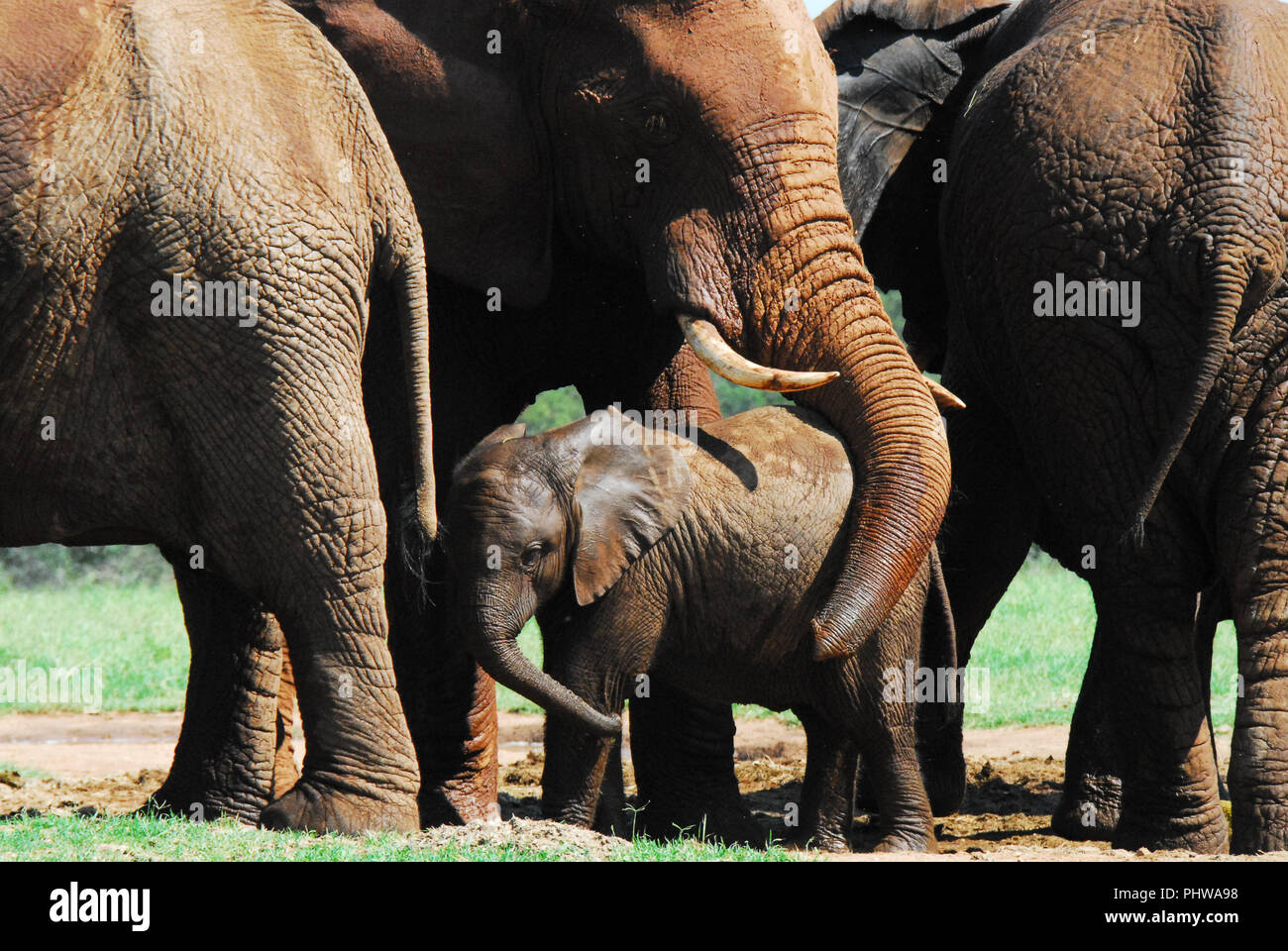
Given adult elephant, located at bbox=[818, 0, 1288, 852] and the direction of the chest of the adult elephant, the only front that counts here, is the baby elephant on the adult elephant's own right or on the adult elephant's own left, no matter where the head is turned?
on the adult elephant's own left

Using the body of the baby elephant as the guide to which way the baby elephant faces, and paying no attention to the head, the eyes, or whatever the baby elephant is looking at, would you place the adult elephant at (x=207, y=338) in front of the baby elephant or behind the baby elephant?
in front

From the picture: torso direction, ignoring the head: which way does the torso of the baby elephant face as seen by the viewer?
to the viewer's left

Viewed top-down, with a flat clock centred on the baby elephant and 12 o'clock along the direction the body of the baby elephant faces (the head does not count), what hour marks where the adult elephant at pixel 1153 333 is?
The adult elephant is roughly at 6 o'clock from the baby elephant.

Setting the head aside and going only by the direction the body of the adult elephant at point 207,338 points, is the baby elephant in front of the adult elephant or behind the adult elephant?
behind

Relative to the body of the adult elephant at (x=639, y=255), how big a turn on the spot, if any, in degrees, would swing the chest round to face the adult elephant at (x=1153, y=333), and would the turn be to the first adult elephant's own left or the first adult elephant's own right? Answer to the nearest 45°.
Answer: approximately 45° to the first adult elephant's own left

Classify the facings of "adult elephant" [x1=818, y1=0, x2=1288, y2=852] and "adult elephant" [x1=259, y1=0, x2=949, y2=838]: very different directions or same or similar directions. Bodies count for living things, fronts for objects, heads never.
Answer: very different directions

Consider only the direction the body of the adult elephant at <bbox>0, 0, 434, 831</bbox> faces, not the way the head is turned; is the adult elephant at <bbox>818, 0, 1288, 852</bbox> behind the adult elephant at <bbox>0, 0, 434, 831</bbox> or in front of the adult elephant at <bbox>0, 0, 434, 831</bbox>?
behind

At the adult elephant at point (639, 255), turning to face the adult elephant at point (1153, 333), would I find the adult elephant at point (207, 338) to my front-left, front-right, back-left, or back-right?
back-right

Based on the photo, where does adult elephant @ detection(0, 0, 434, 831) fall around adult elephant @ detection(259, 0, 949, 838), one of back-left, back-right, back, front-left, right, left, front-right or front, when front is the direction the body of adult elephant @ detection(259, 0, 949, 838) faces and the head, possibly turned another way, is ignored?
right

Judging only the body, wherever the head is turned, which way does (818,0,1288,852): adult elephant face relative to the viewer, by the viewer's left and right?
facing away from the viewer and to the left of the viewer
